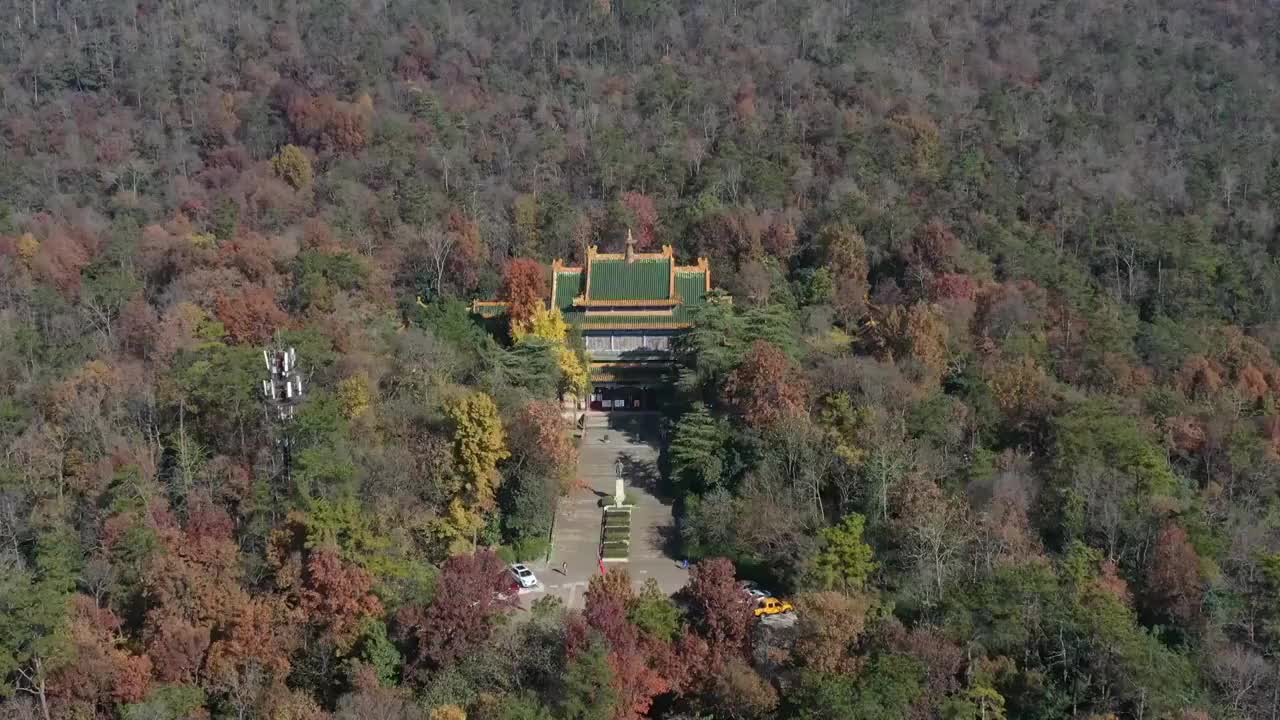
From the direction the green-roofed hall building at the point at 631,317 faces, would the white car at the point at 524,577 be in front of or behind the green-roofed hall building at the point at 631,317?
in front

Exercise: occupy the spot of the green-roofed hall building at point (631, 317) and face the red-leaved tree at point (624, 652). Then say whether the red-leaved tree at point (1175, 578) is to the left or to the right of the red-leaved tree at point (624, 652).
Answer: left

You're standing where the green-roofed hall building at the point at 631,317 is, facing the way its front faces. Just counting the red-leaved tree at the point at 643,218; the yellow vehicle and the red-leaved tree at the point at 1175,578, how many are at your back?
1

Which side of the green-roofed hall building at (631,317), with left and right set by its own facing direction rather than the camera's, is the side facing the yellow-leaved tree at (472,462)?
front

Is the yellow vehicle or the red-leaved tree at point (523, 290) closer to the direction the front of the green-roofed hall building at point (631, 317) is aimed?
the yellow vehicle

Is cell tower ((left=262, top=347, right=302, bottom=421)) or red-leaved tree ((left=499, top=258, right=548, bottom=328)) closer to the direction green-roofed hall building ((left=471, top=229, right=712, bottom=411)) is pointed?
the cell tower

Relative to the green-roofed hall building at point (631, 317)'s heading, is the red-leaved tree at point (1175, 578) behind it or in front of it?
in front

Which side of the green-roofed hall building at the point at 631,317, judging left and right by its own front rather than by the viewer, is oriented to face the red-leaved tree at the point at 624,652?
front

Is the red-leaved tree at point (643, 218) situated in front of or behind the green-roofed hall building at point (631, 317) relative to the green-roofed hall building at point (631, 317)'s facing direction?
behind

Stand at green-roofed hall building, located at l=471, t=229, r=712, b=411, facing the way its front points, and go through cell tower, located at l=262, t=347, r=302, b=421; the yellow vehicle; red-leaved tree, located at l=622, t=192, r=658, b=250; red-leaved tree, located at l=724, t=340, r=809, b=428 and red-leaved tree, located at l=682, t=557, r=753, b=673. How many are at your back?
1

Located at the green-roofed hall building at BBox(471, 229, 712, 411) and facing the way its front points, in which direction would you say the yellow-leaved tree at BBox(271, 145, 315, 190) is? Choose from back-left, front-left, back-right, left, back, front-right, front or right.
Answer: back-right

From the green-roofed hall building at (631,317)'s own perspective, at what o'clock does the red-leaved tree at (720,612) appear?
The red-leaved tree is roughly at 12 o'clock from the green-roofed hall building.

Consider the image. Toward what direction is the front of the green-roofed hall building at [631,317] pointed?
toward the camera

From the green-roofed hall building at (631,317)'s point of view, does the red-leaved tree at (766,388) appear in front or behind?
in front

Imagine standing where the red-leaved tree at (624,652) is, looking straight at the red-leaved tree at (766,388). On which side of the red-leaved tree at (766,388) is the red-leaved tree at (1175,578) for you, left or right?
right

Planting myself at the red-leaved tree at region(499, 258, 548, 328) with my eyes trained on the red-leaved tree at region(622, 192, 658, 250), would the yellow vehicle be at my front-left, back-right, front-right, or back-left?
back-right

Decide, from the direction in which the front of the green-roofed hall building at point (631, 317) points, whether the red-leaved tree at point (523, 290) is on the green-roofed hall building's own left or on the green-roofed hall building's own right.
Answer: on the green-roofed hall building's own right

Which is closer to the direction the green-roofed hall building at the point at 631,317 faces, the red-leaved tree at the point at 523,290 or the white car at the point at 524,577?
the white car

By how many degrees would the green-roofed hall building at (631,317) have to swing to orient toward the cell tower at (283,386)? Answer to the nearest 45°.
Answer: approximately 45° to its right

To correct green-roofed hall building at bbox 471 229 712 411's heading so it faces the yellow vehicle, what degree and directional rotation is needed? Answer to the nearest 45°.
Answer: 0° — it already faces it

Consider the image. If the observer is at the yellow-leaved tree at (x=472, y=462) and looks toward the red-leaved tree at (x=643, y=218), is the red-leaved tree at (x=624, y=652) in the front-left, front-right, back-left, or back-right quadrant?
back-right

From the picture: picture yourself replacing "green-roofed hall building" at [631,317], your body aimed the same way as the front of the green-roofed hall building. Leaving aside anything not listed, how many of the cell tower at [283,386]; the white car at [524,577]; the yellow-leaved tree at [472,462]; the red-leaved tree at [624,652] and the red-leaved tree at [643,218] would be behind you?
1
